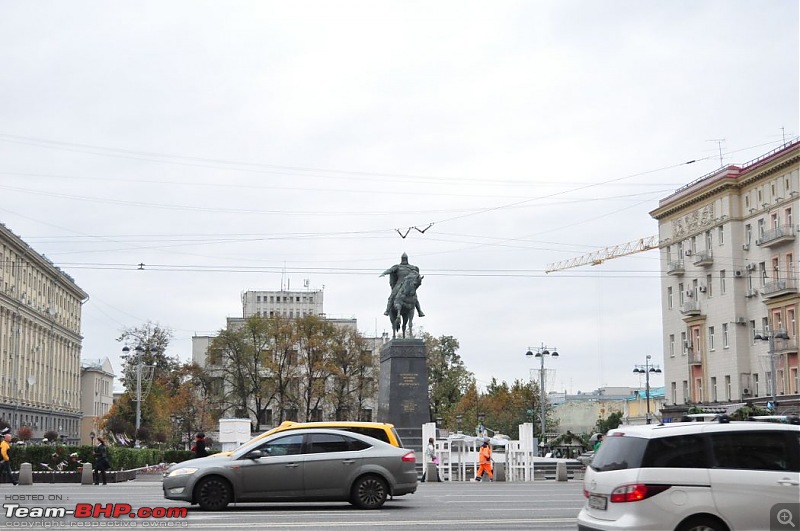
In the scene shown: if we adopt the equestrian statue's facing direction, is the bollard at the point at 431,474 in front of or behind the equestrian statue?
in front

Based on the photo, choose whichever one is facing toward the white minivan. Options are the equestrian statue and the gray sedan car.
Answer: the equestrian statue

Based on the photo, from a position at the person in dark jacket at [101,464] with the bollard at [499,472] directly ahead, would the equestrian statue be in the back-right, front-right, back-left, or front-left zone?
front-left

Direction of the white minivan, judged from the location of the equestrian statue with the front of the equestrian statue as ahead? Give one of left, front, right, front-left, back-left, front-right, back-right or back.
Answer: front

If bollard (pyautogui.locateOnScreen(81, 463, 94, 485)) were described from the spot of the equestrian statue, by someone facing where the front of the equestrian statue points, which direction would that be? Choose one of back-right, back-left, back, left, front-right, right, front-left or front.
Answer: front-right

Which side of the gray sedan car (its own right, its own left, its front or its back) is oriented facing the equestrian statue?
right

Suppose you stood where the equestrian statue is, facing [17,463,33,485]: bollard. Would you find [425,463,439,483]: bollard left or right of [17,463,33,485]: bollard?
left

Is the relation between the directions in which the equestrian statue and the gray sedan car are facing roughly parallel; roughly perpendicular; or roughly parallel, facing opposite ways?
roughly perpendicular

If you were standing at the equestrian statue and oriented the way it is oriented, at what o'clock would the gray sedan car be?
The gray sedan car is roughly at 12 o'clock from the equestrian statue.

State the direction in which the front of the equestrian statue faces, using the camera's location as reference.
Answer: facing the viewer

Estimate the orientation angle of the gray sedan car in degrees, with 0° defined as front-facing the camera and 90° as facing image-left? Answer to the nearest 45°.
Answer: approximately 90°

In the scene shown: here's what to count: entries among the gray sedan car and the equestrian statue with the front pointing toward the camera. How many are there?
1

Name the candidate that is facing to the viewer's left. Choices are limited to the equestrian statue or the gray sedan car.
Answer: the gray sedan car
